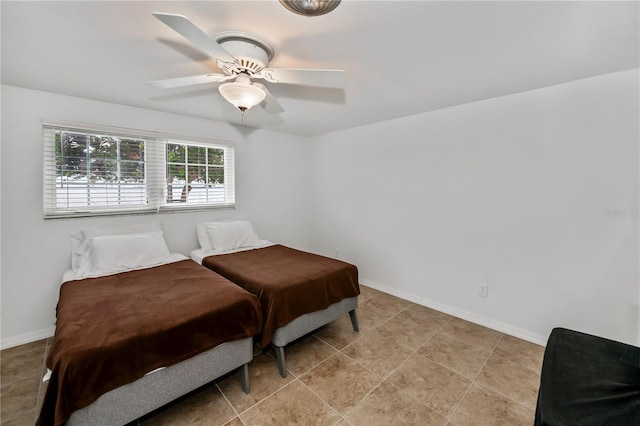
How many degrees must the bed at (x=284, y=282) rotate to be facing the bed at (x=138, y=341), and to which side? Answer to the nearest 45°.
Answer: approximately 90° to its right

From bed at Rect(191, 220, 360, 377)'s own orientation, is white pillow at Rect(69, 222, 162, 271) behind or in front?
behind

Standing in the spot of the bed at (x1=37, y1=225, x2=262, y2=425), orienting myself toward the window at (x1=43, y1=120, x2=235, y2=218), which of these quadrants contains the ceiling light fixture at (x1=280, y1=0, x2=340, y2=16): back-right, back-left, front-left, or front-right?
back-right

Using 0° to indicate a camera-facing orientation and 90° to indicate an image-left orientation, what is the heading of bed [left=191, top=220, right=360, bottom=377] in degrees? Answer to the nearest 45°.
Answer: approximately 315°
